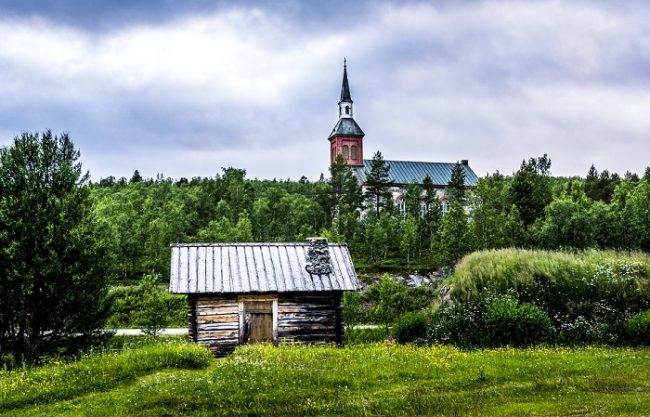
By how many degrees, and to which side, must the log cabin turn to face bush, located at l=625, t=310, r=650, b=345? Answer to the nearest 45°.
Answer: approximately 90° to its left

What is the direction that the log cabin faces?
toward the camera

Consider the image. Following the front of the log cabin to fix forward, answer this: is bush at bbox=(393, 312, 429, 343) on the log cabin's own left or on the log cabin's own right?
on the log cabin's own left

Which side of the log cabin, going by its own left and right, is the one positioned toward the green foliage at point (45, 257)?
right

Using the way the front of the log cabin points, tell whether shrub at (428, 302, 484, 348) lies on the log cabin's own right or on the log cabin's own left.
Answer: on the log cabin's own left

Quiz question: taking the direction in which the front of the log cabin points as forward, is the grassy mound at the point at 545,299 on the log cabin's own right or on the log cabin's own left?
on the log cabin's own left

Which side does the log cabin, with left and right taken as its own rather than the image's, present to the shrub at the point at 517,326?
left
